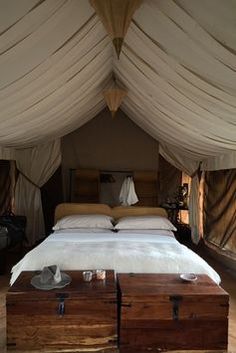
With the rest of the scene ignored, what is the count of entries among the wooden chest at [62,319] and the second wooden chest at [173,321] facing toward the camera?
2

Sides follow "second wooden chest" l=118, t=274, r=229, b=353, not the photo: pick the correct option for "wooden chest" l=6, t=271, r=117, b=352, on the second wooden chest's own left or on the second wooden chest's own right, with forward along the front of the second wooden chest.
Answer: on the second wooden chest's own right

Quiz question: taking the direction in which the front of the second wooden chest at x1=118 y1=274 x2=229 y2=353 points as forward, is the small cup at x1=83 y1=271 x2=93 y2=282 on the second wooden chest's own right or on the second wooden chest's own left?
on the second wooden chest's own right

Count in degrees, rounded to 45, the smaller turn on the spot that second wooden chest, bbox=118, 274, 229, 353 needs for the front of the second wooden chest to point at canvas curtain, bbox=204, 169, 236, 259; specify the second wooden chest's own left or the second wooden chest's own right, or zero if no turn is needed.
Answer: approximately 180°

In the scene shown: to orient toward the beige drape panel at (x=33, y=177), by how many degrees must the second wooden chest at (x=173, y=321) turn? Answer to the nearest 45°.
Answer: approximately 135° to its right

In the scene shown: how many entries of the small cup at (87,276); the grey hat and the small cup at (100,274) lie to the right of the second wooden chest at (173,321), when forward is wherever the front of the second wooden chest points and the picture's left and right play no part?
3

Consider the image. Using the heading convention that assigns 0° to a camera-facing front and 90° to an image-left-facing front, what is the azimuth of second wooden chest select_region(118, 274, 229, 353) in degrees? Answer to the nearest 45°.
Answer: approximately 0°

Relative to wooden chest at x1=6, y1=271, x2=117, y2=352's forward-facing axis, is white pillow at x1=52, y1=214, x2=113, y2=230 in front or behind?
behind

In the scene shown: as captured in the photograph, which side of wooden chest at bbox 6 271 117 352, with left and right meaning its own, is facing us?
front

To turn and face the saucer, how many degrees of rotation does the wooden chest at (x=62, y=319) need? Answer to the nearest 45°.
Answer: approximately 90° to its left

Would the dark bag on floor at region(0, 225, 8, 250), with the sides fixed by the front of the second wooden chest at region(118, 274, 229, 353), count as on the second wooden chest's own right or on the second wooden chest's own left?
on the second wooden chest's own right

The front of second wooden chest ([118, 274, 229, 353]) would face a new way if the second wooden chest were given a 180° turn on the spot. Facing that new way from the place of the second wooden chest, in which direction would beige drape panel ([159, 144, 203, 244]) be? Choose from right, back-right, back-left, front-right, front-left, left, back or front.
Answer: front
